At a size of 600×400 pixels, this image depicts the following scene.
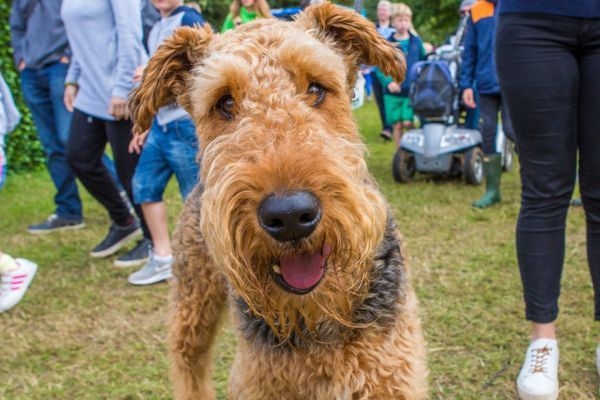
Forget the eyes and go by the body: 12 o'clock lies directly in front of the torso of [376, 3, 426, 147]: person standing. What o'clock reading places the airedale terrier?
The airedale terrier is roughly at 12 o'clock from the person standing.

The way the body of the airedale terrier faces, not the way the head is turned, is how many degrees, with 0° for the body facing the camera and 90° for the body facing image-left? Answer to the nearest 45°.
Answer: approximately 0°

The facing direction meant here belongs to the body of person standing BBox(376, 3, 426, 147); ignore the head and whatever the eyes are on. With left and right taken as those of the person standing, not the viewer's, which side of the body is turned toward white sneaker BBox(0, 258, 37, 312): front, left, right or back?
front

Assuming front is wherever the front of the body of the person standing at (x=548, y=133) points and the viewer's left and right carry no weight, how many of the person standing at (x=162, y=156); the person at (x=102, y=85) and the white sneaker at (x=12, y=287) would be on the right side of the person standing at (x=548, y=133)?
3

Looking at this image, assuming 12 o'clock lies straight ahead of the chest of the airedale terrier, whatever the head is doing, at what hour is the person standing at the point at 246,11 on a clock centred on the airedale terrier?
The person standing is roughly at 6 o'clock from the airedale terrier.

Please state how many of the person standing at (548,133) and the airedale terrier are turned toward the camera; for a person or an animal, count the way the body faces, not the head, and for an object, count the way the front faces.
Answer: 2

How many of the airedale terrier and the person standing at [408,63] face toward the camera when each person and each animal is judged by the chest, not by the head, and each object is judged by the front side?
2

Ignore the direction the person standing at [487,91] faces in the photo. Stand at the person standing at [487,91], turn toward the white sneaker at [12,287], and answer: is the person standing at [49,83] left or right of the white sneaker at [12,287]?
right

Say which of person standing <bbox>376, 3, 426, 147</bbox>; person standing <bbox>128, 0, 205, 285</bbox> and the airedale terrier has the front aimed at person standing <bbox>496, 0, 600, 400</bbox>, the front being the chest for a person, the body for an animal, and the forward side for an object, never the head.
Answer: person standing <bbox>376, 3, 426, 147</bbox>

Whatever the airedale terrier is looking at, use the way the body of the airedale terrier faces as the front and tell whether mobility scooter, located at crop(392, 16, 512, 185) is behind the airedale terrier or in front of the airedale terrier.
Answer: behind

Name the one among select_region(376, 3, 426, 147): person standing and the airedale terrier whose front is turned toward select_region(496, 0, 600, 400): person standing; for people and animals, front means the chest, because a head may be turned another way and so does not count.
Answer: select_region(376, 3, 426, 147): person standing

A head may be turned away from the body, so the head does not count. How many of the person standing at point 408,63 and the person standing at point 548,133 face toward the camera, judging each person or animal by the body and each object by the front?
2

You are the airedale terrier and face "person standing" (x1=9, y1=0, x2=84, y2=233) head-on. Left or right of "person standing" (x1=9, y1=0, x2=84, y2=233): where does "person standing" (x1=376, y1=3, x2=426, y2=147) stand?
right
